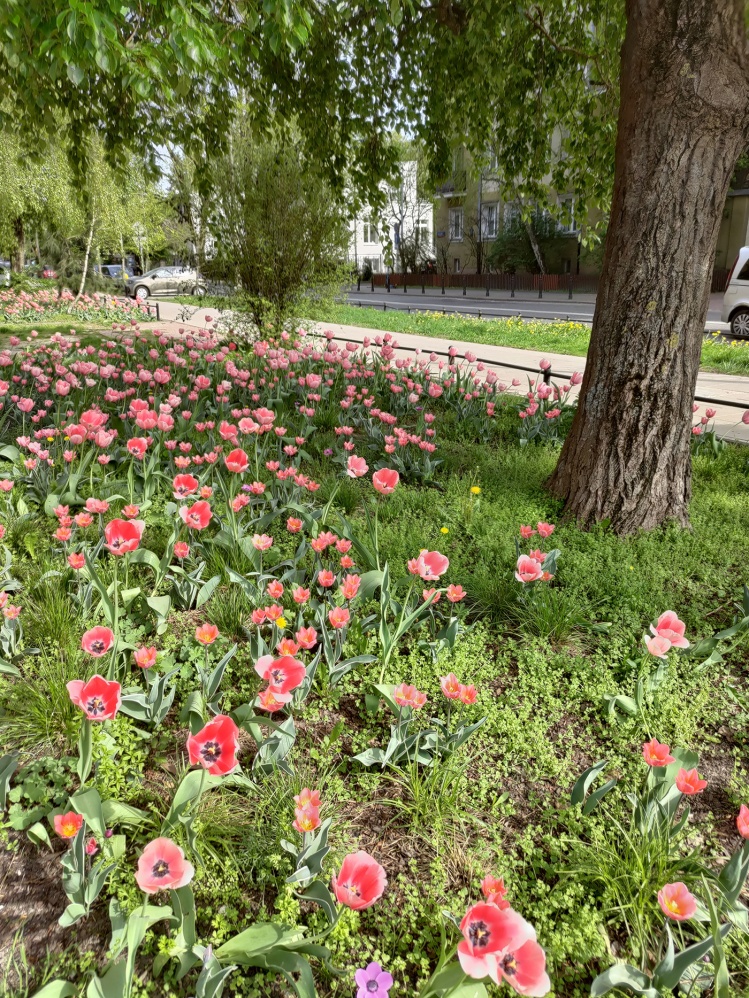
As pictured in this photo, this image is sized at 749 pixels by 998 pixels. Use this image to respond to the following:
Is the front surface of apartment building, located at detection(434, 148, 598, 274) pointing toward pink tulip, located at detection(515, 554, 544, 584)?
yes

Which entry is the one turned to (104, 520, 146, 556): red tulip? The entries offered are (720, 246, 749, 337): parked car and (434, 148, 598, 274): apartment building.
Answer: the apartment building

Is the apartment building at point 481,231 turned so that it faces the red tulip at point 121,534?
yes

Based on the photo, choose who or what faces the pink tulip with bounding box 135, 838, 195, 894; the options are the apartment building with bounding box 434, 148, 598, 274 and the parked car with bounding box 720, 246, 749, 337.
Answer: the apartment building

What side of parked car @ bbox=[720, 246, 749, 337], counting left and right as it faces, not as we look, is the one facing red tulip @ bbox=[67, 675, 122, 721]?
right

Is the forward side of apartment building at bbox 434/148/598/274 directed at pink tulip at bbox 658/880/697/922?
yes

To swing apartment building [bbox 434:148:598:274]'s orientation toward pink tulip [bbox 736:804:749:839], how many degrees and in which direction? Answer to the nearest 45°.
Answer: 0° — it already faces it

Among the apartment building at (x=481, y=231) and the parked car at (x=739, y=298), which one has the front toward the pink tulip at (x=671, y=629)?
the apartment building

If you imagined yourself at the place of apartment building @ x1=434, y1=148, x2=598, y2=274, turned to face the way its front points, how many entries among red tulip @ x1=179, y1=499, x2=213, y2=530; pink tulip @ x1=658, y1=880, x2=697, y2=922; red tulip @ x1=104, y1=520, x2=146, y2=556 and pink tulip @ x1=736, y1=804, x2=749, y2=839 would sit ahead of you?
4

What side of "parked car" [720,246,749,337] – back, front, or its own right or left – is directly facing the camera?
right

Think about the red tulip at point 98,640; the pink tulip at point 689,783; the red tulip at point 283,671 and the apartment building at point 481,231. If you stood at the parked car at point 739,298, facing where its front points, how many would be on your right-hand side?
3

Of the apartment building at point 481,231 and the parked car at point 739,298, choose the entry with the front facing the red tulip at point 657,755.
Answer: the apartment building

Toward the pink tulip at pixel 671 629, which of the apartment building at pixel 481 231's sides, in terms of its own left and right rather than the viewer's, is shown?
front

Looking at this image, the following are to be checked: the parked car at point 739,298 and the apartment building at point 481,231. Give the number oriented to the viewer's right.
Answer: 1

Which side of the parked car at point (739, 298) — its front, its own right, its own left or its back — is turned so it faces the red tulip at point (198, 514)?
right

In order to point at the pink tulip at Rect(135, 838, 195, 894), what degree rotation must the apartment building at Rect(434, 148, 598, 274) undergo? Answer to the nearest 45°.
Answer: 0° — it already faces it
